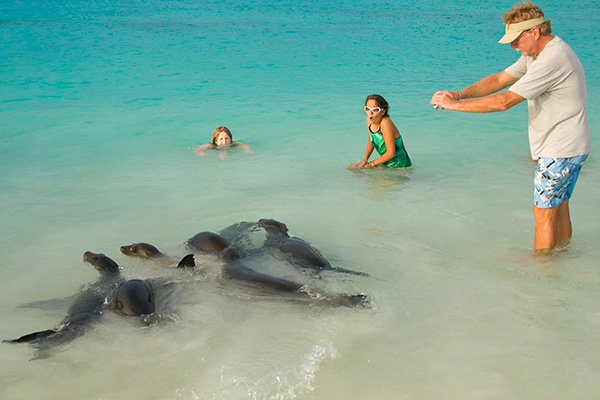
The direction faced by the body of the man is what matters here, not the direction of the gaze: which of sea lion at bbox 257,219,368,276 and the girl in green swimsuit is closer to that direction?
the sea lion

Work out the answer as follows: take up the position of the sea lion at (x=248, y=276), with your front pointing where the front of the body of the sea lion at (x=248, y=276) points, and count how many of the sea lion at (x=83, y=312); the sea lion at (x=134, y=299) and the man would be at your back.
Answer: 1

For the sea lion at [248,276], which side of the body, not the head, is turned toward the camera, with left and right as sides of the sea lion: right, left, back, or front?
left

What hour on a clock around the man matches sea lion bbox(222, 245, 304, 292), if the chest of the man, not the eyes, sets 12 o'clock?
The sea lion is roughly at 11 o'clock from the man.

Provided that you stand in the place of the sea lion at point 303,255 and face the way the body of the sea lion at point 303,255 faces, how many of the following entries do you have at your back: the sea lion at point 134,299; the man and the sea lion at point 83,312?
1

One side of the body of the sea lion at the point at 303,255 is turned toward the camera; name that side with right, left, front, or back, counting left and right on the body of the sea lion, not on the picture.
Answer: left

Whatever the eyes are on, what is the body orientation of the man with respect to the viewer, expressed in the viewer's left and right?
facing to the left of the viewer

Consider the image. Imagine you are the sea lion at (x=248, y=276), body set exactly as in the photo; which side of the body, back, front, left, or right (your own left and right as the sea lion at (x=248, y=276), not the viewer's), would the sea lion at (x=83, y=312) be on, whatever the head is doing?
front

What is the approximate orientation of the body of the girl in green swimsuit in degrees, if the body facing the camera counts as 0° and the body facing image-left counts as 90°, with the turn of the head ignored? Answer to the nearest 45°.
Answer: approximately 45°

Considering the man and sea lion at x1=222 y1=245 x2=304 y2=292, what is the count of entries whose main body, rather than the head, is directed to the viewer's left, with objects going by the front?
2

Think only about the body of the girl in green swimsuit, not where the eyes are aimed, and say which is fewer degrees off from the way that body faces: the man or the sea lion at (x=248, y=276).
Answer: the sea lion

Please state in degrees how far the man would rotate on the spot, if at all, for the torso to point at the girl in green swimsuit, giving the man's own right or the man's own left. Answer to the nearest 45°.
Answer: approximately 45° to the man's own right

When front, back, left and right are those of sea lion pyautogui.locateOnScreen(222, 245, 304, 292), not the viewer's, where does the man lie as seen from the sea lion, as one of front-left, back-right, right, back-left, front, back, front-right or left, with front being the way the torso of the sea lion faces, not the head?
back
